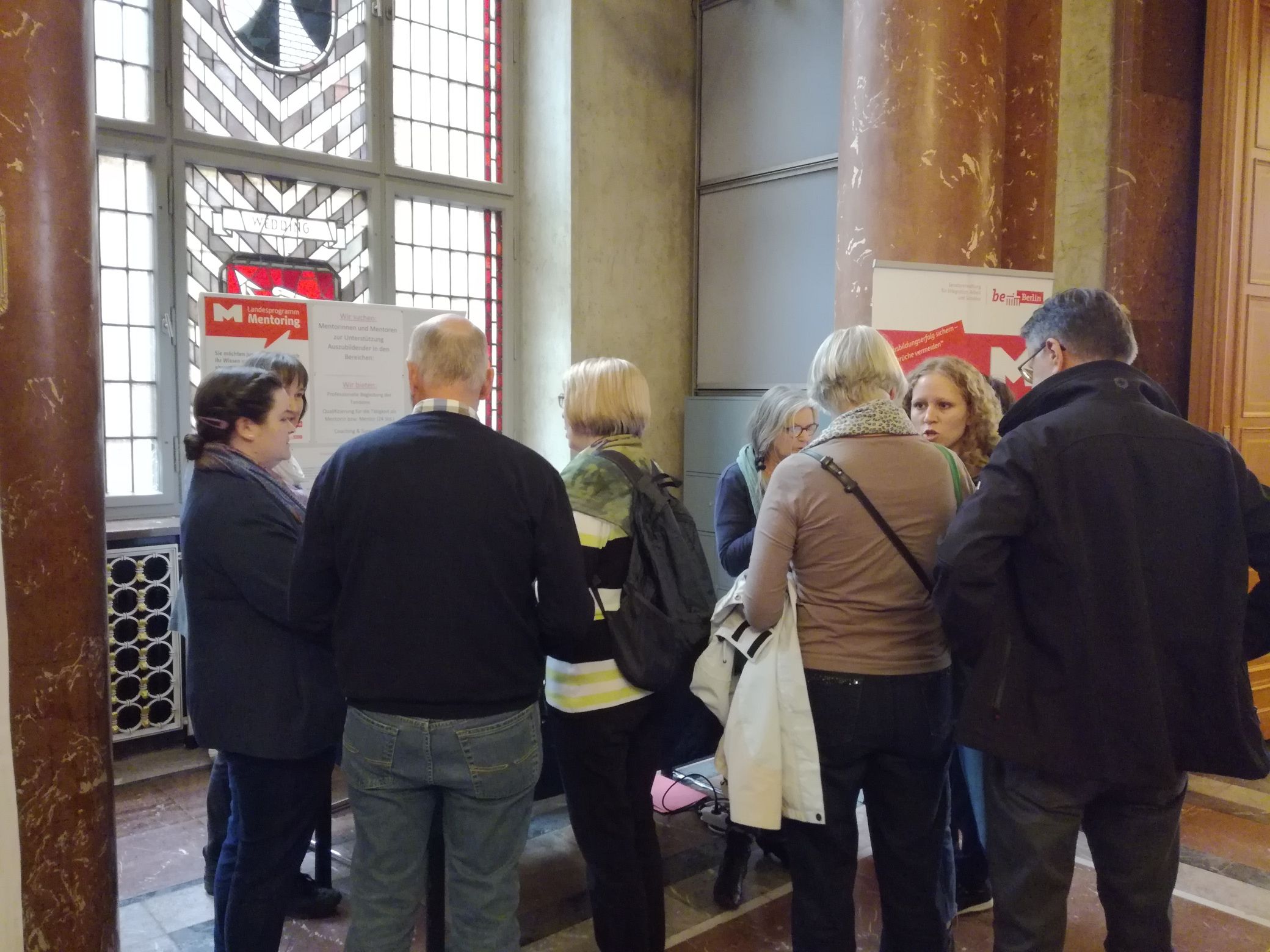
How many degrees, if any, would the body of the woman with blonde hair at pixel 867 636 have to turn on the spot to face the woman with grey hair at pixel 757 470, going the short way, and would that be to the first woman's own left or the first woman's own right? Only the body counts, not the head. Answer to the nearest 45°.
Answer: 0° — they already face them

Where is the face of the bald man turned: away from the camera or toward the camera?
away from the camera

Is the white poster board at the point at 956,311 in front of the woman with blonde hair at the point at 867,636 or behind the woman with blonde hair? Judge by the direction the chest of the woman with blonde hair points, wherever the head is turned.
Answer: in front

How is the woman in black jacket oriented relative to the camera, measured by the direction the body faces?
to the viewer's right

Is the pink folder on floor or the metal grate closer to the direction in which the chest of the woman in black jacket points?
the pink folder on floor

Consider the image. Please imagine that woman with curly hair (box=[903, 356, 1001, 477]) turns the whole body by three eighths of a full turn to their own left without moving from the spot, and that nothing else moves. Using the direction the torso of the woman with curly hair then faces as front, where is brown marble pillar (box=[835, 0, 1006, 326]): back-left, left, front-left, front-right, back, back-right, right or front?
left

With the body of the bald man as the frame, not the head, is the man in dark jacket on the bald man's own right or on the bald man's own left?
on the bald man's own right

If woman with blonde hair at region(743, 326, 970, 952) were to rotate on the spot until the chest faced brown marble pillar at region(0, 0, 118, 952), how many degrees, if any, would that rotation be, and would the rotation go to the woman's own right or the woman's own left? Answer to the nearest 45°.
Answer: approximately 90° to the woman's own left

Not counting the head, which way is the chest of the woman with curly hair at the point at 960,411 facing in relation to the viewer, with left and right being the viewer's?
facing the viewer and to the left of the viewer

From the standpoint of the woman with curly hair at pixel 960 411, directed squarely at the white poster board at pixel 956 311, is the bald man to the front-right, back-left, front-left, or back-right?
back-left

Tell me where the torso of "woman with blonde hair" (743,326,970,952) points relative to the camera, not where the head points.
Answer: away from the camera

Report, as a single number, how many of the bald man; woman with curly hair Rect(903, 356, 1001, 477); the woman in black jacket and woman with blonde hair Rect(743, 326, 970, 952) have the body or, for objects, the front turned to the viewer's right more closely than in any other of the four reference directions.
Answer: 1

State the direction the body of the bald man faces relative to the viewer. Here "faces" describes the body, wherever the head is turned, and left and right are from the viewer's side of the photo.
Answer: facing away from the viewer
